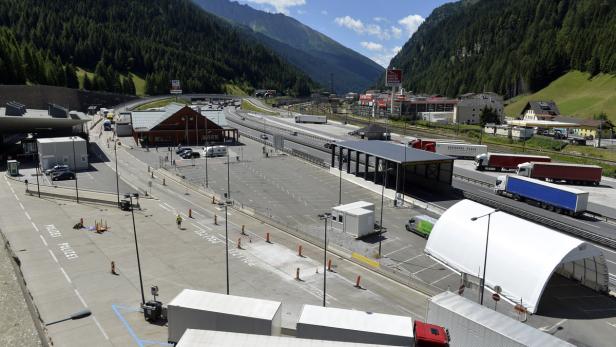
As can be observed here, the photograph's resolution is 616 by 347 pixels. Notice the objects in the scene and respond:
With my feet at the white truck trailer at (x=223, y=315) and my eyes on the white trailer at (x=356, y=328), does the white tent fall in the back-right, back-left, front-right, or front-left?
front-left

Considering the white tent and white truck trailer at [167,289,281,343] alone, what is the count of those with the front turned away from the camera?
0

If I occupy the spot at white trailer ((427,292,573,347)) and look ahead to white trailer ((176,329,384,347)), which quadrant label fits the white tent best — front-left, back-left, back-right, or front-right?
back-right

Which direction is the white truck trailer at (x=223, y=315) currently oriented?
to the viewer's right

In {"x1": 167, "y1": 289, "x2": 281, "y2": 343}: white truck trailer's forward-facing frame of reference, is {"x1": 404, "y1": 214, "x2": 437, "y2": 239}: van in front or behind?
in front

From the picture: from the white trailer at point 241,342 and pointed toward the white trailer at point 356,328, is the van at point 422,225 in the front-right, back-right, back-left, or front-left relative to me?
front-left

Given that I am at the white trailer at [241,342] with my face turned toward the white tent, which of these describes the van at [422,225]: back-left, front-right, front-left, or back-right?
front-left
